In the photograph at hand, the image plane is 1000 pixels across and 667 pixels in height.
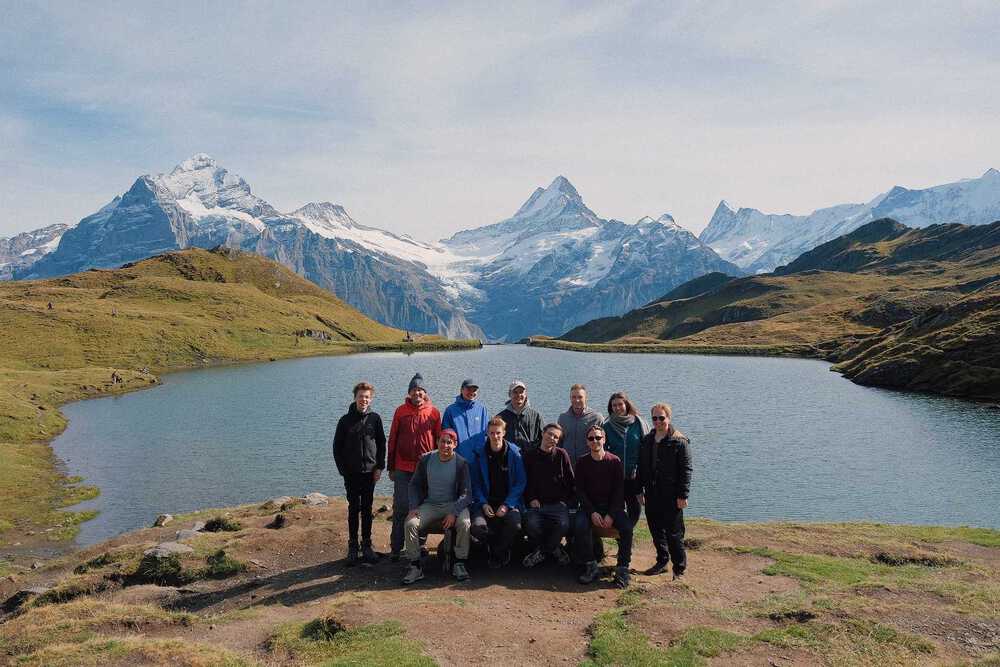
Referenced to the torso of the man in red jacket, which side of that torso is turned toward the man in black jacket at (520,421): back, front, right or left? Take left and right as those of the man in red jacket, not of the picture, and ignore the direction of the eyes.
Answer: left

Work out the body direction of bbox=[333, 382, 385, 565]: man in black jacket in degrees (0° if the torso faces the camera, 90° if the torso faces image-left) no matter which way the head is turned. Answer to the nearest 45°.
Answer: approximately 0°

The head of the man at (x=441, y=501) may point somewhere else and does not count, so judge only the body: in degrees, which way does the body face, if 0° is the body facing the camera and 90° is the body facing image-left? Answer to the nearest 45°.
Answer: approximately 0°

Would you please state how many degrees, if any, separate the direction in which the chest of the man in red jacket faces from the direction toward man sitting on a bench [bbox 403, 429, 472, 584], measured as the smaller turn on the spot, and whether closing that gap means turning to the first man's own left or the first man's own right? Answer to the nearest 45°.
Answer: approximately 45° to the first man's own left
